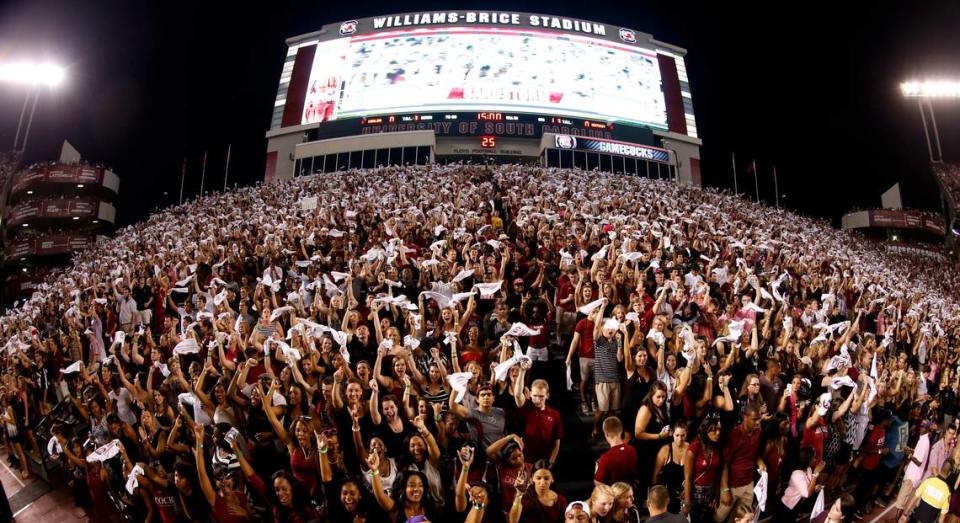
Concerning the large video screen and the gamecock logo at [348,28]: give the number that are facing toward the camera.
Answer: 2

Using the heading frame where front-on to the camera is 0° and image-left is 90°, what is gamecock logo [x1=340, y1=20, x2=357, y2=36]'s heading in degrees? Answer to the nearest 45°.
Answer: approximately 0°

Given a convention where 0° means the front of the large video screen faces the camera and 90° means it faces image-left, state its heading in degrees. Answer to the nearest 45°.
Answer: approximately 0°
